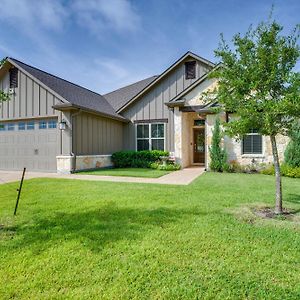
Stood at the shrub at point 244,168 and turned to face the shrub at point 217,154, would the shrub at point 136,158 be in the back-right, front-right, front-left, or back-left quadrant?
front-right

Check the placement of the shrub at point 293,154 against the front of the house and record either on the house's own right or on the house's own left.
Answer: on the house's own left

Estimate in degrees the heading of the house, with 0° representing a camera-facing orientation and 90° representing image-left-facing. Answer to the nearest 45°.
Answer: approximately 0°
